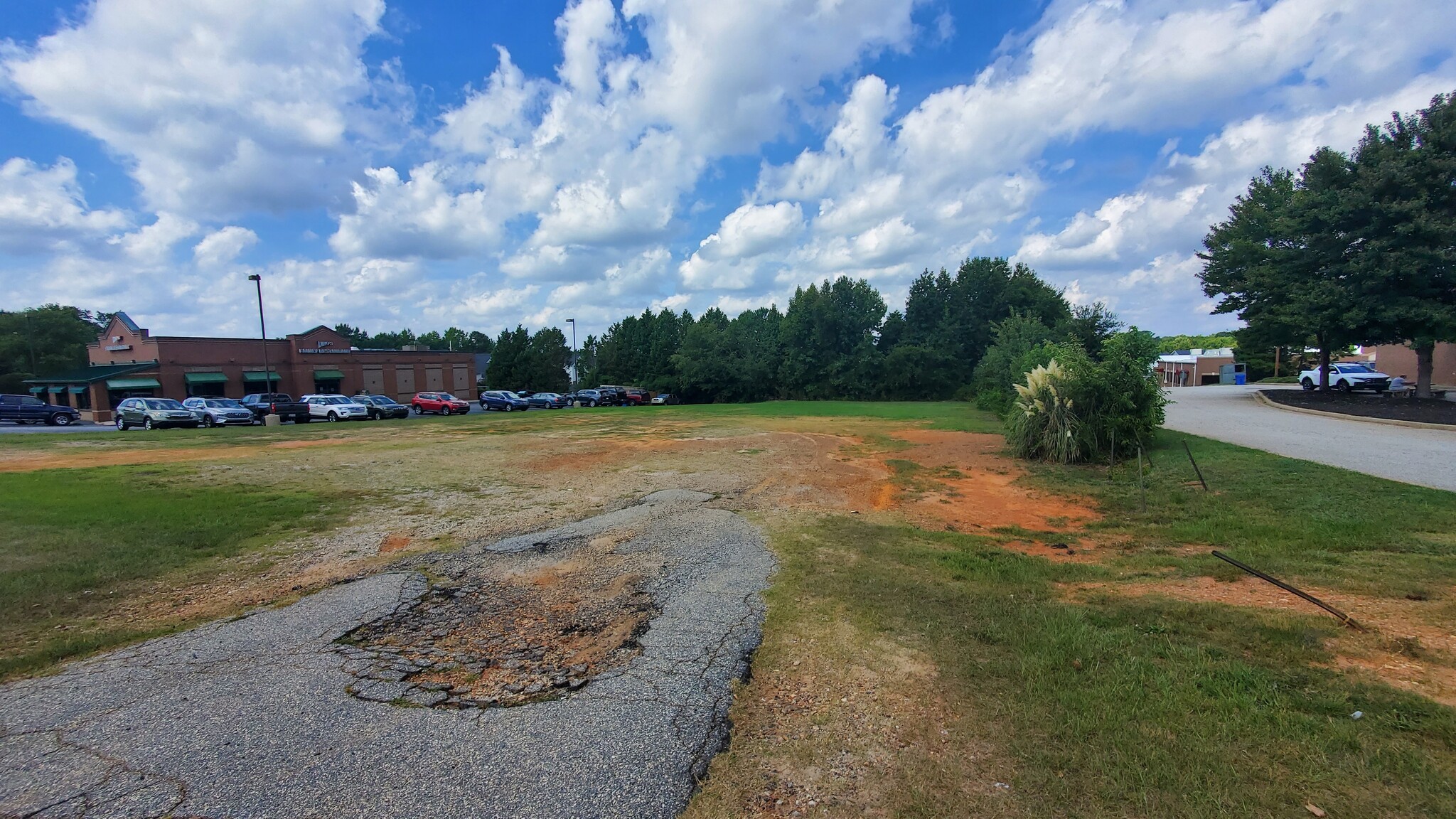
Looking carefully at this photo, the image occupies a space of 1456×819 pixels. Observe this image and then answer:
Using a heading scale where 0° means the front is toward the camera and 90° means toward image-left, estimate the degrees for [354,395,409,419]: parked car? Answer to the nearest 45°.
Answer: approximately 315°

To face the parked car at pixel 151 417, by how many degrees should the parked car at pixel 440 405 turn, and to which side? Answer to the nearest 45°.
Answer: approximately 90° to its right

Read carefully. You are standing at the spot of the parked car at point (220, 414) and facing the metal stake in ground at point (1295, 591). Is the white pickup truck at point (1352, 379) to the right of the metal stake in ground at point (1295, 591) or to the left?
left

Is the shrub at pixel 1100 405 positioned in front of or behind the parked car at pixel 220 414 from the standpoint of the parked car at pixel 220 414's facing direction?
in front

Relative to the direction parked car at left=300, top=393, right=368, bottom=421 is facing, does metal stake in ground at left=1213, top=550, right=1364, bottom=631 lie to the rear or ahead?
ahead

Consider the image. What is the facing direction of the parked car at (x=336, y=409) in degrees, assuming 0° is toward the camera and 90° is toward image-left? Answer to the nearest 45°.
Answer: approximately 315°
